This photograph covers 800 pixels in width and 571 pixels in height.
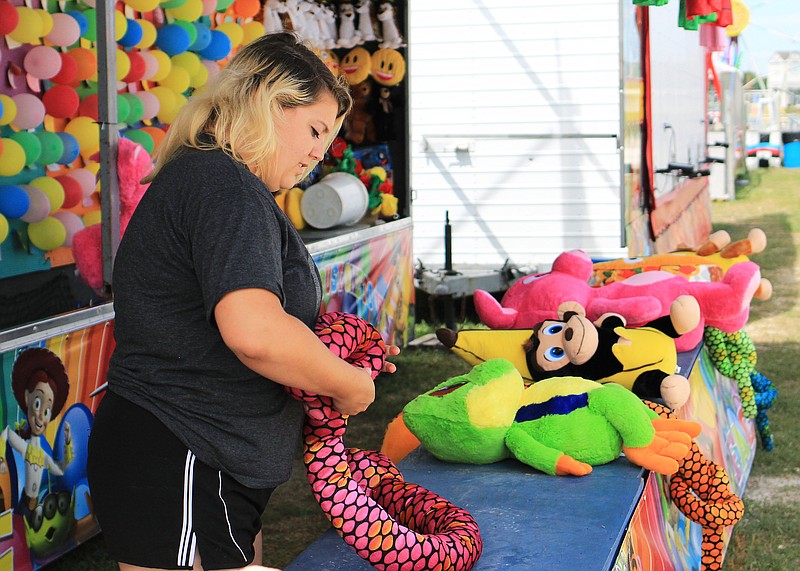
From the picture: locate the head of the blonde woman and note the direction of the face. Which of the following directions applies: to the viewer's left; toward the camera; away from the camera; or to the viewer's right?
to the viewer's right

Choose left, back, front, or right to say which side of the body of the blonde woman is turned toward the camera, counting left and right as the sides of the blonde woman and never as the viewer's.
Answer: right

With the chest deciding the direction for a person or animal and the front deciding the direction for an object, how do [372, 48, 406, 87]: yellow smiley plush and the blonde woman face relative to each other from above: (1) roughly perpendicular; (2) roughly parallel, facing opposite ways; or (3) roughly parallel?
roughly perpendicular

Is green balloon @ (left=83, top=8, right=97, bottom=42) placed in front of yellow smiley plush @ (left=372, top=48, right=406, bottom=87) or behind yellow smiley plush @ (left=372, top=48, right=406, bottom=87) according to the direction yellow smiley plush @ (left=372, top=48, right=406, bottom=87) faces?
in front

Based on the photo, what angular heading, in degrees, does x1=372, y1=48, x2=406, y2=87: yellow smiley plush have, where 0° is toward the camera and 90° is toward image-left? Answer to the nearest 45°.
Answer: approximately 0°

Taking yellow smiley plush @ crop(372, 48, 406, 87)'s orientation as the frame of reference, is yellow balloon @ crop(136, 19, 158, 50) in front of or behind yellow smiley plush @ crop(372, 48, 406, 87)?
in front

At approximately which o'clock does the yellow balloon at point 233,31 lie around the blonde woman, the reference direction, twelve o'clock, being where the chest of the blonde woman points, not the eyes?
The yellow balloon is roughly at 9 o'clock from the blonde woman.

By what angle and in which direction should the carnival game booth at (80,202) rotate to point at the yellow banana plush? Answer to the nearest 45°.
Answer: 0° — it already faces it

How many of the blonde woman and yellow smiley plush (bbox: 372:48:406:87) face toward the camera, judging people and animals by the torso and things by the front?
1

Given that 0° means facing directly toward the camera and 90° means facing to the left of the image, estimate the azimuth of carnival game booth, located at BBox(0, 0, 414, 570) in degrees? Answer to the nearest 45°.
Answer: approximately 315°

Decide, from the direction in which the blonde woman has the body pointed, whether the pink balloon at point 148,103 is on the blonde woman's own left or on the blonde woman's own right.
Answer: on the blonde woman's own left

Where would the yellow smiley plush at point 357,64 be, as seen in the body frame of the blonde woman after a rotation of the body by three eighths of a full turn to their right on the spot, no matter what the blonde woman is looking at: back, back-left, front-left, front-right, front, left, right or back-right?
back-right
